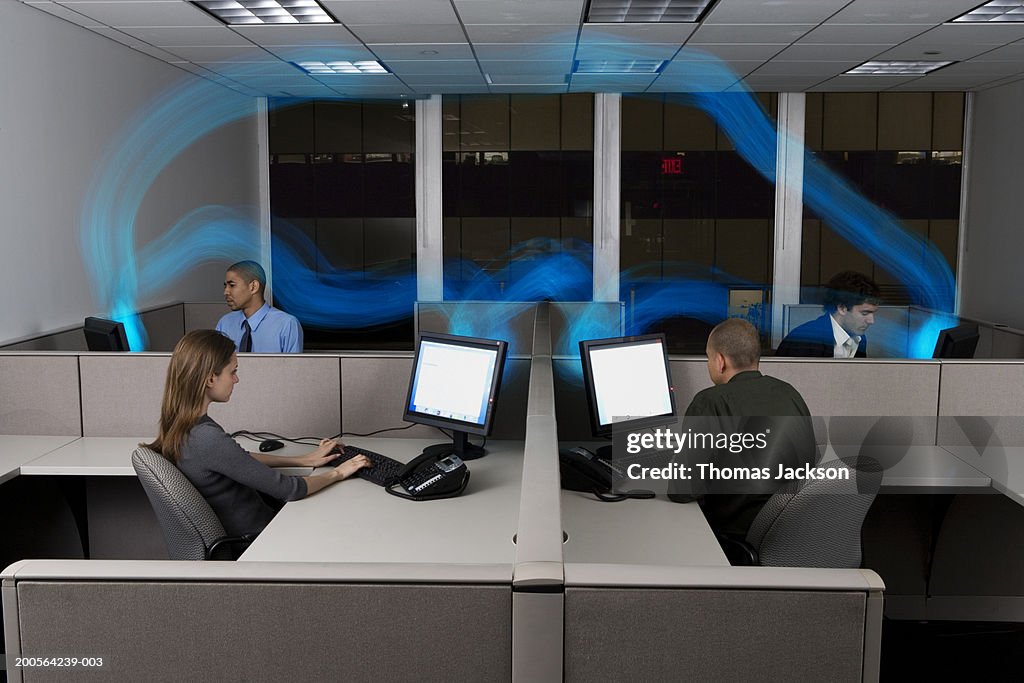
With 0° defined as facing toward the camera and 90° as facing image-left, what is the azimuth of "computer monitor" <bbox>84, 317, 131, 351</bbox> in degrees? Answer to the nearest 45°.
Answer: approximately 225°

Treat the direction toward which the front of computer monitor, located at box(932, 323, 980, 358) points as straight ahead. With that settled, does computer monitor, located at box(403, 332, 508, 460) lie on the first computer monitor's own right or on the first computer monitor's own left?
on the first computer monitor's own left

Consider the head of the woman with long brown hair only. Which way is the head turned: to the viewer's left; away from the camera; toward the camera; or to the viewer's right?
to the viewer's right

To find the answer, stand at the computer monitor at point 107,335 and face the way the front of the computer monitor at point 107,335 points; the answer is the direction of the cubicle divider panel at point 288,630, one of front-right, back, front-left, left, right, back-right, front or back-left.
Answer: back-right

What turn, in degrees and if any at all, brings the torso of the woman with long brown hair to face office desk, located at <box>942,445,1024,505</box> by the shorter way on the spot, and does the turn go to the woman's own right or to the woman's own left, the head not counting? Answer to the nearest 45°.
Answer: approximately 45° to the woman's own right
